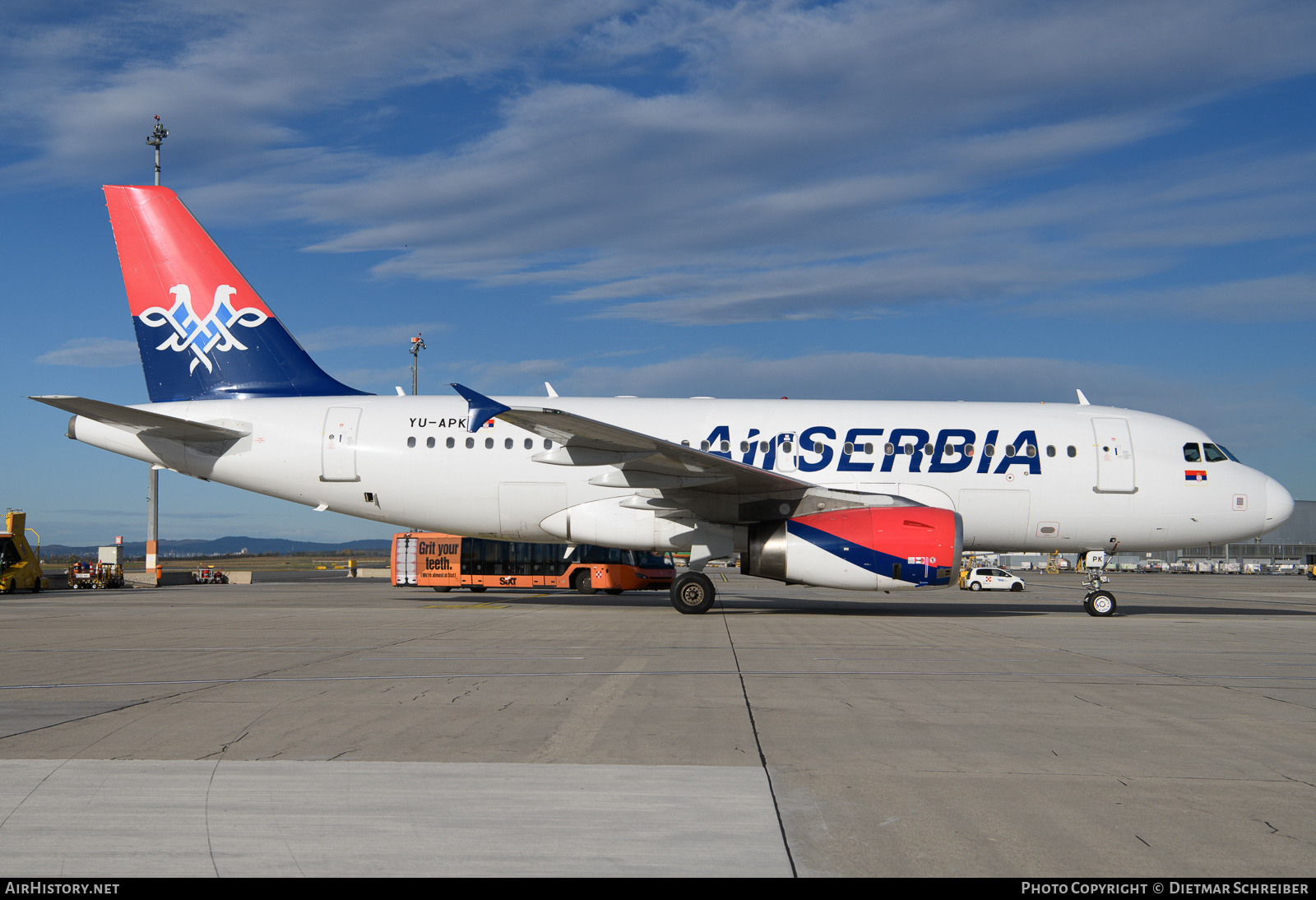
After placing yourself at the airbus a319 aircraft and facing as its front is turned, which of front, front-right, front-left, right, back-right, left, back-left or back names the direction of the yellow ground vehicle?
back-left

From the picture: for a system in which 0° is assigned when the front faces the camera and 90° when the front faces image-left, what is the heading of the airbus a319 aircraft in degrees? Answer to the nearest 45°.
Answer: approximately 270°

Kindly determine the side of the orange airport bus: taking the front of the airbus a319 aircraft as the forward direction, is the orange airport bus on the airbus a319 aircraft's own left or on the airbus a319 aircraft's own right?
on the airbus a319 aircraft's own left

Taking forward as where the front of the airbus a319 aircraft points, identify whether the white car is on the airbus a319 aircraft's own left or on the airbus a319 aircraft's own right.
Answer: on the airbus a319 aircraft's own left

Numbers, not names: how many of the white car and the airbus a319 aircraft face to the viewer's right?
2

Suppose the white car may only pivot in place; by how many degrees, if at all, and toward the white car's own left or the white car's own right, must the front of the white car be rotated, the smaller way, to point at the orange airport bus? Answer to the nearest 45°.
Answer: approximately 135° to the white car's own right

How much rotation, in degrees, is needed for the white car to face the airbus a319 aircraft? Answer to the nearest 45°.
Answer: approximately 90° to its right

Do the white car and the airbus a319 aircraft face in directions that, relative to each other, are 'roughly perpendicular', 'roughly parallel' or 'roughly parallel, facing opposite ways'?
roughly parallel

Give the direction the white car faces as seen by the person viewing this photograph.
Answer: facing to the right of the viewer
